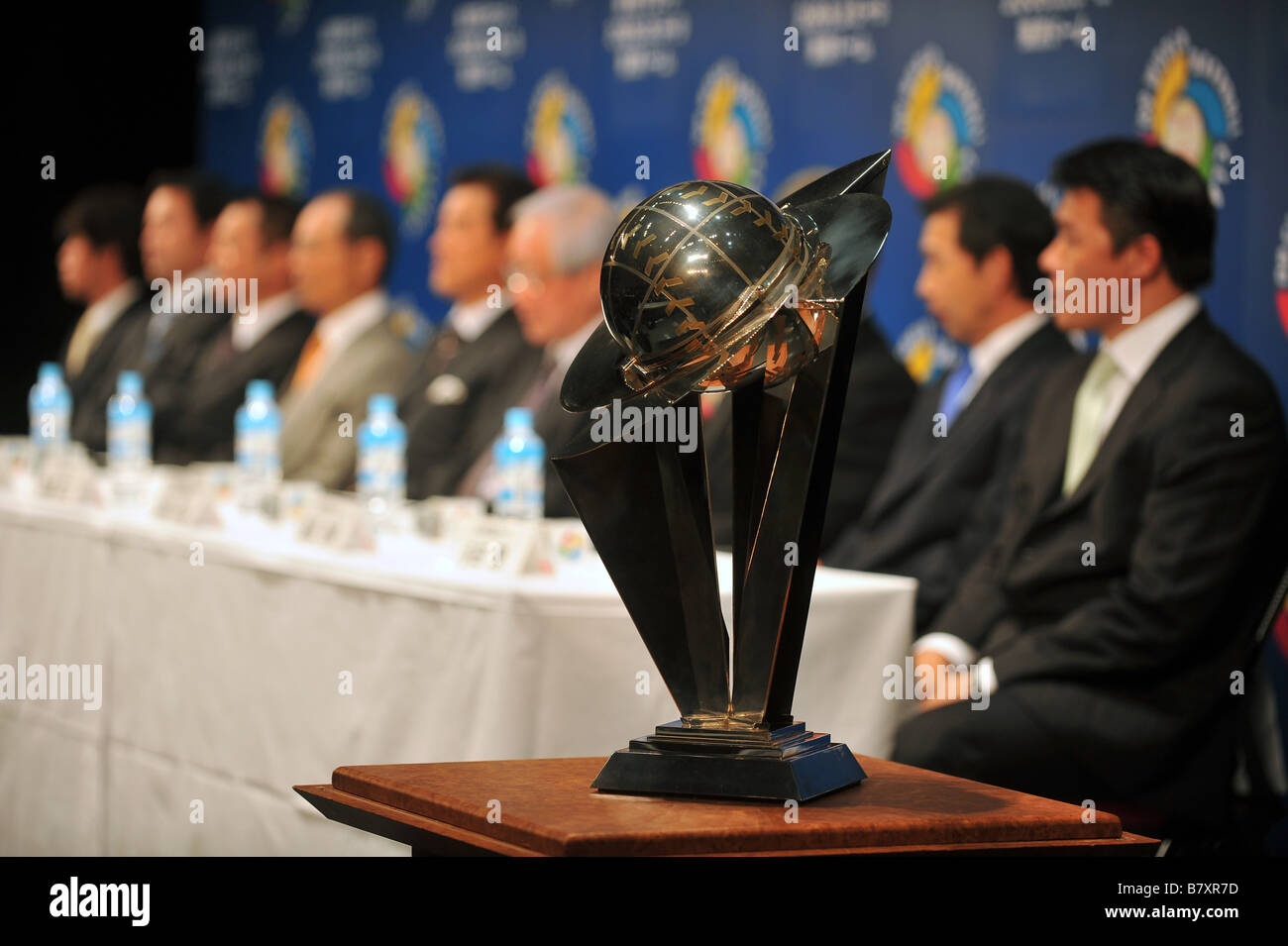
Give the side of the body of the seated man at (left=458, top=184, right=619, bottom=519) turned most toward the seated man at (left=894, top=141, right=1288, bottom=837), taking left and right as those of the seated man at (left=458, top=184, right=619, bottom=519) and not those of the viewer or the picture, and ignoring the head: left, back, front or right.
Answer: left

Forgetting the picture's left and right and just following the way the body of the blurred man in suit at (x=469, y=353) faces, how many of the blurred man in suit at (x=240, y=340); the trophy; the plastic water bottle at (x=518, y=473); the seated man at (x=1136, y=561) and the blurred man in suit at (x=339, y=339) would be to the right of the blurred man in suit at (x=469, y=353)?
2

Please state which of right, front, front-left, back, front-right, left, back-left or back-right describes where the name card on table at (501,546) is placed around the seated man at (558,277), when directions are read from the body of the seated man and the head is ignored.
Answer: front-left

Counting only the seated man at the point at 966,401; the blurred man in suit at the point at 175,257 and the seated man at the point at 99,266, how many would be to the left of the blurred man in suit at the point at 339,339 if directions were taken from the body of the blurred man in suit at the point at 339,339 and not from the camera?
1

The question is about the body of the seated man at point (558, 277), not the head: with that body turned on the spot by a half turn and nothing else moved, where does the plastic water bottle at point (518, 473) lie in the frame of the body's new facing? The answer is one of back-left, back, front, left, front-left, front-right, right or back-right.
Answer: back-right

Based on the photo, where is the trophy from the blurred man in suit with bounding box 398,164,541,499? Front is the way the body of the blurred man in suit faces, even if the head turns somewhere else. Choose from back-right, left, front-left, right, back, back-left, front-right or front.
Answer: front-left

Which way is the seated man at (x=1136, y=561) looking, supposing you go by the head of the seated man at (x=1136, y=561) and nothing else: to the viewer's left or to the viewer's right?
to the viewer's left
